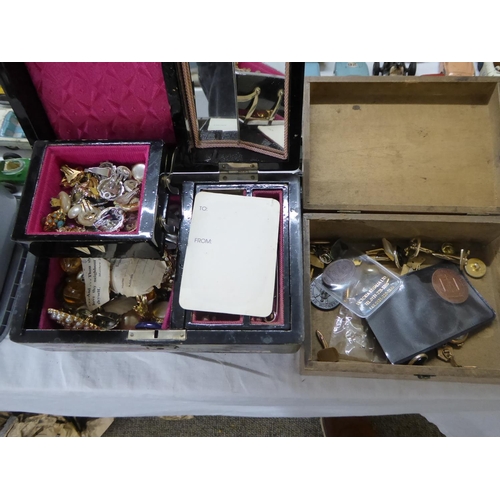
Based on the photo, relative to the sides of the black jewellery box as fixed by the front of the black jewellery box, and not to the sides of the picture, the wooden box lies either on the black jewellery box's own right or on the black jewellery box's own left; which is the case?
on the black jewellery box's own left

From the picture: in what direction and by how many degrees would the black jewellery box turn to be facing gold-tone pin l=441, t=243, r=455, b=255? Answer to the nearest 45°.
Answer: approximately 90° to its left

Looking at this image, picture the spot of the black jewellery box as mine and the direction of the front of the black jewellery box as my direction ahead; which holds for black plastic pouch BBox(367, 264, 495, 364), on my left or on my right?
on my left

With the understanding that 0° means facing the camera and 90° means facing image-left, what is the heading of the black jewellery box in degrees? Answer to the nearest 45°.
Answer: approximately 0°

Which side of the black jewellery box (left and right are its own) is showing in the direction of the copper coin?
left
